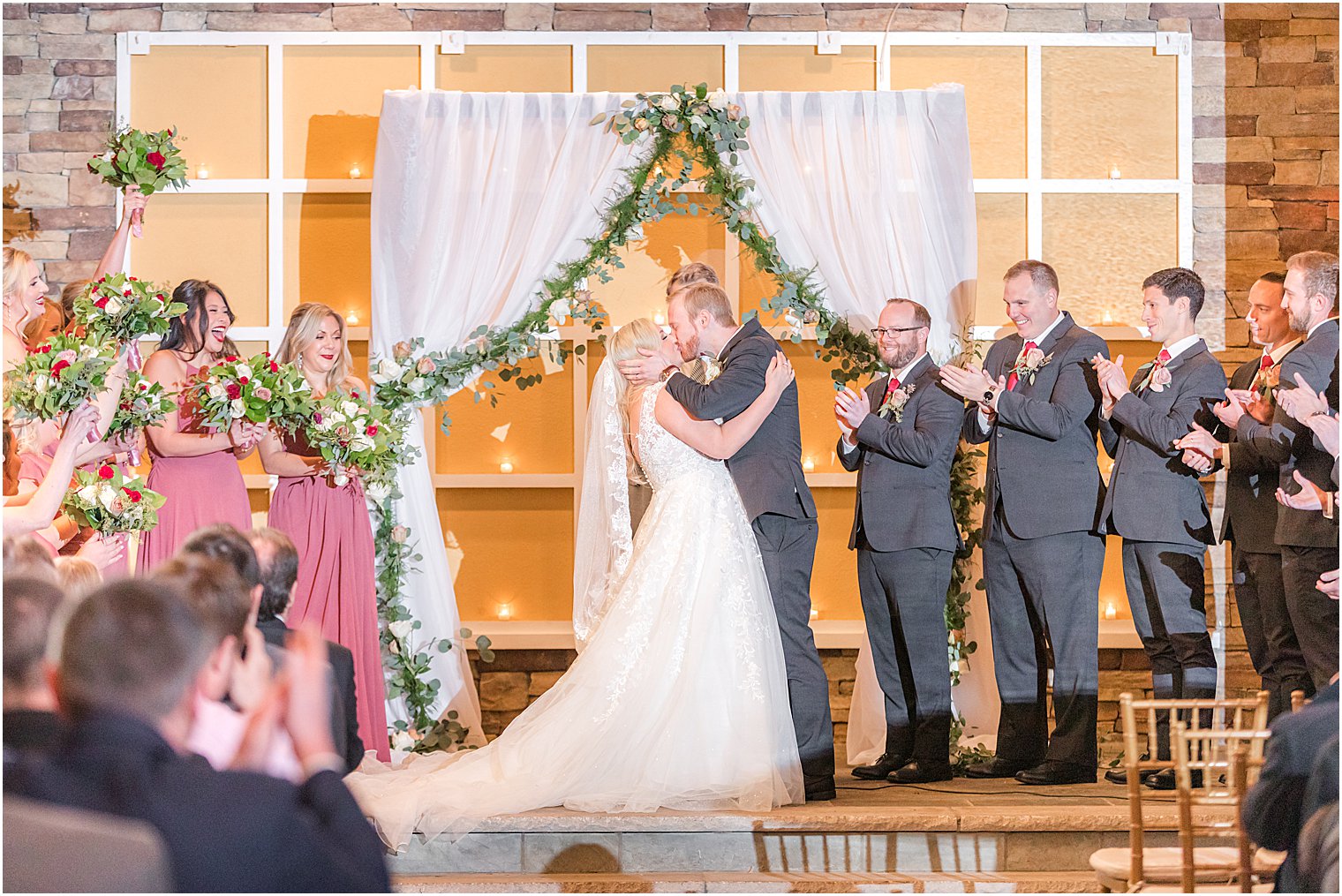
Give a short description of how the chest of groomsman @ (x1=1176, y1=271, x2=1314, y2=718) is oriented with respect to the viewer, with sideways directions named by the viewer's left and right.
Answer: facing the viewer and to the left of the viewer

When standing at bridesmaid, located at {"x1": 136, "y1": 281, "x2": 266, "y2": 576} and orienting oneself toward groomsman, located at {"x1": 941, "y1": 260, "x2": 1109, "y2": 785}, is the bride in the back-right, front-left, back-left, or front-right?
front-right

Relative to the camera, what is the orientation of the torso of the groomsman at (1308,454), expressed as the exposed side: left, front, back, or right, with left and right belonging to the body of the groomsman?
left

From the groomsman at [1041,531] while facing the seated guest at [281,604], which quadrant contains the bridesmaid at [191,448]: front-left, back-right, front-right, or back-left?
front-right

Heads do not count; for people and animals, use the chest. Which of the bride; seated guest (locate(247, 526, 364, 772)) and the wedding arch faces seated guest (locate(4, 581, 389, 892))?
the wedding arch

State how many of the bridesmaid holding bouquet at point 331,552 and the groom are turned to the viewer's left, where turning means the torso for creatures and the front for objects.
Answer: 1

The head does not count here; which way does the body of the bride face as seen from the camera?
to the viewer's right

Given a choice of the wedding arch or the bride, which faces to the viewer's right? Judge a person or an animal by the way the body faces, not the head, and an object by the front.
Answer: the bride

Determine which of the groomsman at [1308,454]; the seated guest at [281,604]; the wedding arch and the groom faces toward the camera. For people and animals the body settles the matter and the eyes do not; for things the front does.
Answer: the wedding arch

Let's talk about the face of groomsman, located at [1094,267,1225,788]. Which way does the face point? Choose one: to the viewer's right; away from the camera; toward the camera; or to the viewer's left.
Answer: to the viewer's left

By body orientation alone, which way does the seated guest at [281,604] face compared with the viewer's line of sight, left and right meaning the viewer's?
facing away from the viewer and to the right of the viewer

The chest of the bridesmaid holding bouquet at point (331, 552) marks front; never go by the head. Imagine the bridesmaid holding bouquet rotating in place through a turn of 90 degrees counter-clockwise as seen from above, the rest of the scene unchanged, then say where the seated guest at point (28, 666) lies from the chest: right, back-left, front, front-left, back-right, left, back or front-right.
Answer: back-right

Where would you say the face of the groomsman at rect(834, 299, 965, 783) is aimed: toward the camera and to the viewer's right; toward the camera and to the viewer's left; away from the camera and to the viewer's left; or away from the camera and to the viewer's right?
toward the camera and to the viewer's left

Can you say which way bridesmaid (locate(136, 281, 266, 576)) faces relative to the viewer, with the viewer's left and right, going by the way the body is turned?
facing the viewer and to the right of the viewer

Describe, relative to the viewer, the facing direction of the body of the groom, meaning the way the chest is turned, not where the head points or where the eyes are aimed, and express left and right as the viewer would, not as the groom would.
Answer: facing to the left of the viewer

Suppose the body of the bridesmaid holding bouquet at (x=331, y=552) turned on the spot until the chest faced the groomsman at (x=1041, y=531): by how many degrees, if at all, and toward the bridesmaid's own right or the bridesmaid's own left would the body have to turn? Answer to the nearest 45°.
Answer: approximately 45° to the bridesmaid's own left

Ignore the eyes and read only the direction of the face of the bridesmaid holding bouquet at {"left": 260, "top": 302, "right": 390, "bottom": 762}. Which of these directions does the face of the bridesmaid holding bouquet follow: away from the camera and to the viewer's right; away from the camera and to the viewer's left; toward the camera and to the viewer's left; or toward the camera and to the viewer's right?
toward the camera and to the viewer's right

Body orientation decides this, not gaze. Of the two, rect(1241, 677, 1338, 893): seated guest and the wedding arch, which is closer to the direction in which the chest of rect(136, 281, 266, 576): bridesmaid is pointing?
the seated guest
